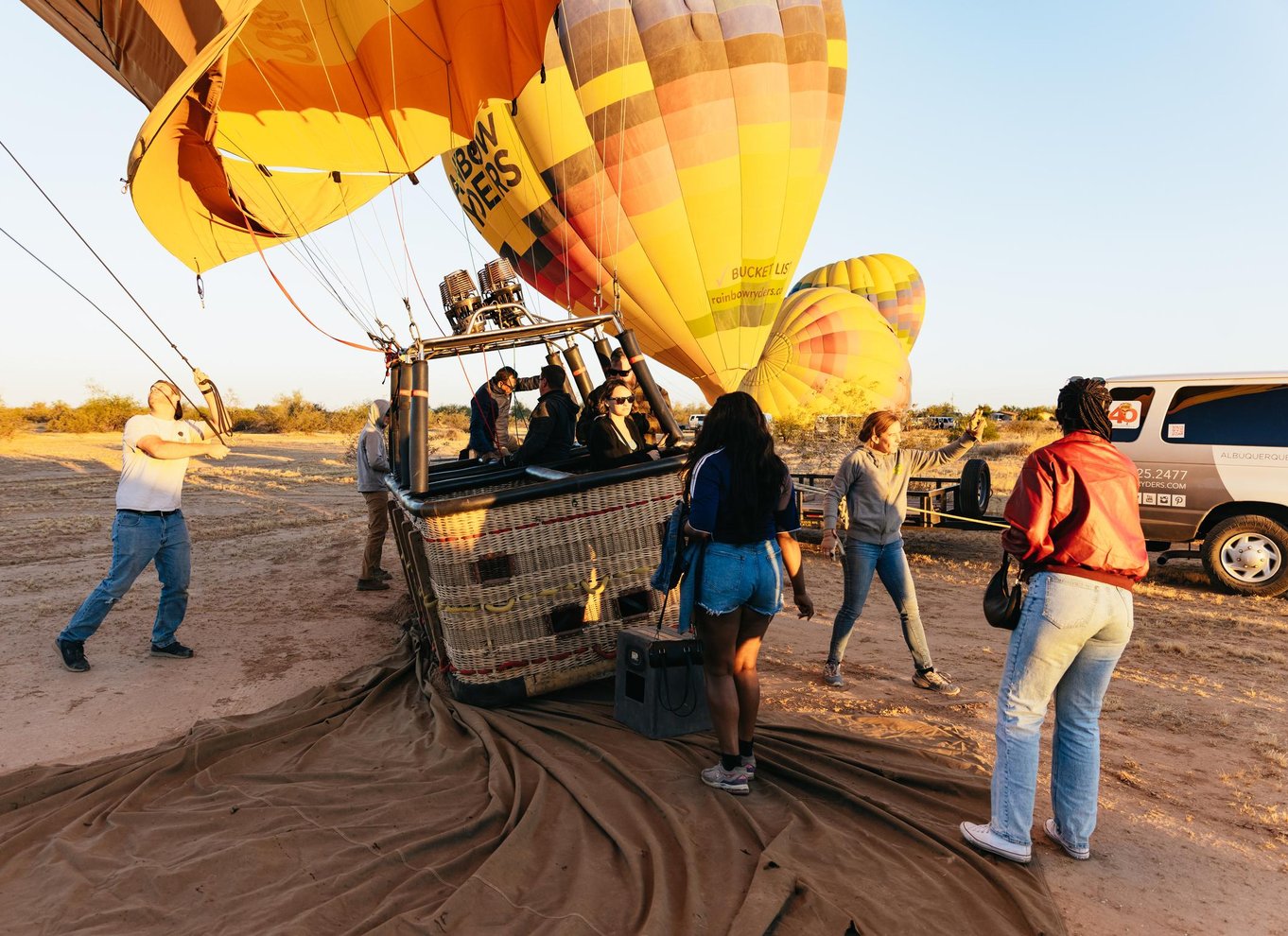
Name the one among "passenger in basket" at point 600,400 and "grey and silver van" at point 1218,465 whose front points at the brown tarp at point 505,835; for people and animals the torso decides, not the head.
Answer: the passenger in basket

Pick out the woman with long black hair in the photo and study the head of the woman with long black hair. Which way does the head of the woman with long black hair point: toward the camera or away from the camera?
away from the camera

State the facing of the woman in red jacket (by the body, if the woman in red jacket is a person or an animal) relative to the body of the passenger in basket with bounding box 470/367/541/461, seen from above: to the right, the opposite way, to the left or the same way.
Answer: to the left

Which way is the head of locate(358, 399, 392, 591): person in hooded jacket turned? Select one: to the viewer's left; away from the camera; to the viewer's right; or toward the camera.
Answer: to the viewer's right

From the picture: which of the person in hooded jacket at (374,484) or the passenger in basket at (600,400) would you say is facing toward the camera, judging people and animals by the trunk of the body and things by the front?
the passenger in basket

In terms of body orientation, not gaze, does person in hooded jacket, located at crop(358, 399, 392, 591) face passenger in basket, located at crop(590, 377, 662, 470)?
no

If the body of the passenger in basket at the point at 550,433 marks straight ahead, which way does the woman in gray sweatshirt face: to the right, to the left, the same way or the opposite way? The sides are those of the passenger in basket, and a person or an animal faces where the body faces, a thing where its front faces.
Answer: the opposite way

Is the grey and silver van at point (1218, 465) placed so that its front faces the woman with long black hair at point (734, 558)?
no

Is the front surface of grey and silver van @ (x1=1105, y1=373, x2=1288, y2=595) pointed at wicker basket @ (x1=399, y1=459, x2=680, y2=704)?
no

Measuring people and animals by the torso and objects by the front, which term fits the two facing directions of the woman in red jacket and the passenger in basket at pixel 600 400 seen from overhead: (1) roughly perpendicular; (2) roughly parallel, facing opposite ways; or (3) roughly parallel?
roughly parallel, facing opposite ways

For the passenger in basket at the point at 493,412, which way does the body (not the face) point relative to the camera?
to the viewer's right

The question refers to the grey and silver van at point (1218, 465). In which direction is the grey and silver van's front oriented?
to the viewer's right

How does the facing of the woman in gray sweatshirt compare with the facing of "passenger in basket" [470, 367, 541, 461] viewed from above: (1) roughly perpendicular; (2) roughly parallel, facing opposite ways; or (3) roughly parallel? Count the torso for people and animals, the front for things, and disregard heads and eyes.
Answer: roughly perpendicular

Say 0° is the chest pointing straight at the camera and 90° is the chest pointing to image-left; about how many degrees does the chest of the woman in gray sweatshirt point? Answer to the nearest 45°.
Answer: approximately 315°

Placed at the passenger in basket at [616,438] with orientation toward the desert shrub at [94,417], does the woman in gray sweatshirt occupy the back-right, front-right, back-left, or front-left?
back-right

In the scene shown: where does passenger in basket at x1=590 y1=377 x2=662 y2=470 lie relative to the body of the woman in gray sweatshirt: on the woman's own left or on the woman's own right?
on the woman's own right

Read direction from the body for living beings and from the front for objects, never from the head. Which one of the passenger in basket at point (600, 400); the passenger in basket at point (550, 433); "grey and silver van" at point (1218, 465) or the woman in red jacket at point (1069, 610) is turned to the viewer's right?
the grey and silver van

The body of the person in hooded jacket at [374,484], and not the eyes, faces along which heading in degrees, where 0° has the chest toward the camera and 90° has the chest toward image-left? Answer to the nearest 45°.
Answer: approximately 270°

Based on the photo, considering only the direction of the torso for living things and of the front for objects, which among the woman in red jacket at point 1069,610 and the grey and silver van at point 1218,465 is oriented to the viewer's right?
the grey and silver van

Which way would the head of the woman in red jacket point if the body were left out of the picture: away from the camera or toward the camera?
away from the camera
